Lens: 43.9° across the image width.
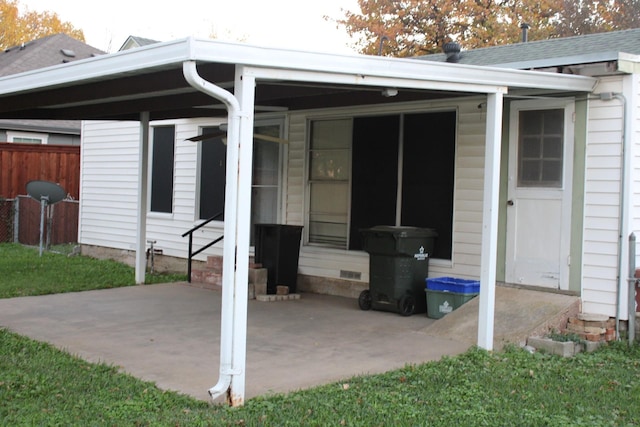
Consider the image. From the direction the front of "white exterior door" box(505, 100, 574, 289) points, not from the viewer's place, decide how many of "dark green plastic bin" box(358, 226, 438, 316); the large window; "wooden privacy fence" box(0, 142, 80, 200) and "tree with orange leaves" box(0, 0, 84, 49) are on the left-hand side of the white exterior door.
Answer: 0

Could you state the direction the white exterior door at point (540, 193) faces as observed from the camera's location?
facing the viewer and to the left of the viewer

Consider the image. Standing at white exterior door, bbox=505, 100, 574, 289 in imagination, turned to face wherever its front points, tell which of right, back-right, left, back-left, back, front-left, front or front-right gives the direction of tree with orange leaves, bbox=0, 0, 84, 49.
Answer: right

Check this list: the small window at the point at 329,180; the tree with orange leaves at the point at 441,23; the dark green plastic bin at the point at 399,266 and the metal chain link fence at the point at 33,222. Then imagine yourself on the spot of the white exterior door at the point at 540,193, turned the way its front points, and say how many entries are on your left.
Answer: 0

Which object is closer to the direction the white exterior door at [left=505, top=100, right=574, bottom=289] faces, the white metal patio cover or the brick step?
the white metal patio cover

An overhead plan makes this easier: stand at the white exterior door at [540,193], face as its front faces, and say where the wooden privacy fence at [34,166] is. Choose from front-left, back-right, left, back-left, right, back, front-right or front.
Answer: right

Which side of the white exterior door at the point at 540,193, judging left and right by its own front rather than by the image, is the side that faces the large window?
right

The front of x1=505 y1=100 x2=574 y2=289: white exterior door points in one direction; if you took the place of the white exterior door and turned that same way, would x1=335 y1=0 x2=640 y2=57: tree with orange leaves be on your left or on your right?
on your right

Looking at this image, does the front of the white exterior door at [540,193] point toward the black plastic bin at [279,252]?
no

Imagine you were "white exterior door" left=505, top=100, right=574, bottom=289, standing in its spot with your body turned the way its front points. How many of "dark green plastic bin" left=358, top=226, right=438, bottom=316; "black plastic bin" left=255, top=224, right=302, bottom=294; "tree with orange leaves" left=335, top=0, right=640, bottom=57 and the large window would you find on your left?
0

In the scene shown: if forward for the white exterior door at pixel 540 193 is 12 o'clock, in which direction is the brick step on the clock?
The brick step is roughly at 2 o'clock from the white exterior door.

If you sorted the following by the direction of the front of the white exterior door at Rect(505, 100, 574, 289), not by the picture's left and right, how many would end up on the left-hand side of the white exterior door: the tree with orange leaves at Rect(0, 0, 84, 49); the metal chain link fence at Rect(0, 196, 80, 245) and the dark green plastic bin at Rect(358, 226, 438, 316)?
0

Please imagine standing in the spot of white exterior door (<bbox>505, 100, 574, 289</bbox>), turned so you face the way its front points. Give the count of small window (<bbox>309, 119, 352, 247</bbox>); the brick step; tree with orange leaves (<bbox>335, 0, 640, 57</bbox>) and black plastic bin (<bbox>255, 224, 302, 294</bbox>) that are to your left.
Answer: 0

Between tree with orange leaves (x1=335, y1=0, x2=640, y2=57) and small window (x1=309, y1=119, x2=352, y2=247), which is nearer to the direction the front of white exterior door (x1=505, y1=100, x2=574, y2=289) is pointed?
the small window

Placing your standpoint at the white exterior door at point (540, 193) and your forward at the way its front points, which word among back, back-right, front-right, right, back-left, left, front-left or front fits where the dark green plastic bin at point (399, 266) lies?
front-right

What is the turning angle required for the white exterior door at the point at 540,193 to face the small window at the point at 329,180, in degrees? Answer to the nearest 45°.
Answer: approximately 90° to its right
